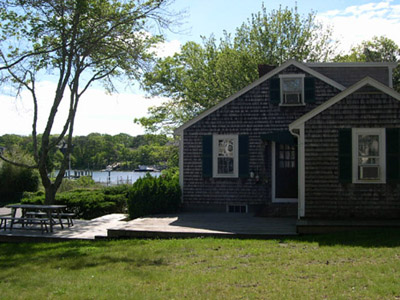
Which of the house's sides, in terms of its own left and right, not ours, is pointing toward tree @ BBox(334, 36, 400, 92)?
back

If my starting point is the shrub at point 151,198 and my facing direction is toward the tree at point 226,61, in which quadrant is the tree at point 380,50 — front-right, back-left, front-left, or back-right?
front-right

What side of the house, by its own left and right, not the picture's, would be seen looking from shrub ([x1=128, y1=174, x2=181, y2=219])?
right

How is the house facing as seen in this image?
toward the camera

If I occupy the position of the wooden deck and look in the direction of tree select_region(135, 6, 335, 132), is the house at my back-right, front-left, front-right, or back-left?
front-right

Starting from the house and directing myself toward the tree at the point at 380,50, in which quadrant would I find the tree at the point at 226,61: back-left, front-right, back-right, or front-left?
front-left

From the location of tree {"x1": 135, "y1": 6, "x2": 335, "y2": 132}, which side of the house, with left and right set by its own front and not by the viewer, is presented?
back

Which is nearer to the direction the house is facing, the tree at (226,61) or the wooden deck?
the wooden deck

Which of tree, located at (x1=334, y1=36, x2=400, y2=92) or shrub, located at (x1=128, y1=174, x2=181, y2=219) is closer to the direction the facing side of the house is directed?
the shrub

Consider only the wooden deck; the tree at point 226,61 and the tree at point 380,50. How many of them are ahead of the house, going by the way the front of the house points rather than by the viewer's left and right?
1

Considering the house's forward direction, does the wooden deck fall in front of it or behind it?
in front
